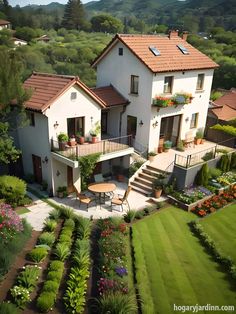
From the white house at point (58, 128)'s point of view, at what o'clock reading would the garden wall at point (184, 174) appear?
The garden wall is roughly at 11 o'clock from the white house.

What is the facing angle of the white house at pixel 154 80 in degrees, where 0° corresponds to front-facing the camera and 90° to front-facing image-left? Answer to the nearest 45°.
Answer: approximately 315°

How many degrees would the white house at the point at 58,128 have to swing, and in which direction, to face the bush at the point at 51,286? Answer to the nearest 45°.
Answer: approximately 45° to its right

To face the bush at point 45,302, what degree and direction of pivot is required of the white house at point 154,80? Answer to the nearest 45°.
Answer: approximately 45° to its right
